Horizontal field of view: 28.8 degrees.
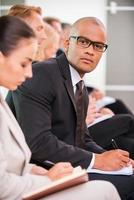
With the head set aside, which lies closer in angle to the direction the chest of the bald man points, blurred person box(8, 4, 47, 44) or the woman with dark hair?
the woman with dark hair

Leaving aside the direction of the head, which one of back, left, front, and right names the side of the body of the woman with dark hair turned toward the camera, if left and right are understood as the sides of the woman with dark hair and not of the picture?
right

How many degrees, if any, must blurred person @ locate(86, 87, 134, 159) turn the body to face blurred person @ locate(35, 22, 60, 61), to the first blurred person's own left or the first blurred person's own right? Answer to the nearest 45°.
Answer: approximately 135° to the first blurred person's own left

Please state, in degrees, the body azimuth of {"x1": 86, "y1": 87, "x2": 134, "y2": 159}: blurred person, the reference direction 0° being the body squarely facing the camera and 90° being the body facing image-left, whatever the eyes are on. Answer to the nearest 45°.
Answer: approximately 270°

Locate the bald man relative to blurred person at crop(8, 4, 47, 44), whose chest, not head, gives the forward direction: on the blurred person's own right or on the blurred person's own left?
on the blurred person's own right

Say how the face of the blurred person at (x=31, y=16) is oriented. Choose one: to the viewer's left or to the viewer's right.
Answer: to the viewer's right

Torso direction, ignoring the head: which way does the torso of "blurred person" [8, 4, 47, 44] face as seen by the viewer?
to the viewer's right

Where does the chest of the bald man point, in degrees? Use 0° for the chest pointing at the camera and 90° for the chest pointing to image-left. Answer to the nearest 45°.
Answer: approximately 315°
